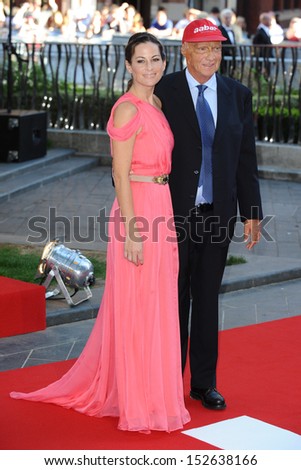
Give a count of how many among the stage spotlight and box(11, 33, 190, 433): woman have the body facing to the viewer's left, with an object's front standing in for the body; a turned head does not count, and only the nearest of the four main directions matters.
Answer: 1

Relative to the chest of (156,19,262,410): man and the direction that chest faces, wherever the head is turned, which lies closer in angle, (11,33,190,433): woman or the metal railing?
the woman

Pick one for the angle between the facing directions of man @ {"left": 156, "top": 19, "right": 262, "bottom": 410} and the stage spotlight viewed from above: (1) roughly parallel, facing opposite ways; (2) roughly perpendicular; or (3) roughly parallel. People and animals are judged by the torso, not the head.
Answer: roughly perpendicular

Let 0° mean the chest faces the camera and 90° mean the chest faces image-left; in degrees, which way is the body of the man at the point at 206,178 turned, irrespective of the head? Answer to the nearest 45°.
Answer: approximately 0°

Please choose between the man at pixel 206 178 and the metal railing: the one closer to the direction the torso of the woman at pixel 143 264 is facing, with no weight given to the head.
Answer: the man

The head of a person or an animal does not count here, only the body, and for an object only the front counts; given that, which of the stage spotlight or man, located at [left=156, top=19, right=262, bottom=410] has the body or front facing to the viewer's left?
the stage spotlight

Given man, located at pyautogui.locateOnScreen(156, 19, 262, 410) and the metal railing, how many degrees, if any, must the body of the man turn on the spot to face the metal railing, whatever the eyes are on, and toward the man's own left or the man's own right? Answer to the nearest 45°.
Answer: approximately 180°

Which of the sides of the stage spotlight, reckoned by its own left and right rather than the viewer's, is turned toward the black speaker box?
right

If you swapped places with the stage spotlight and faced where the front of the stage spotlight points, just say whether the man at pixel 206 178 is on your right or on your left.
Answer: on your left

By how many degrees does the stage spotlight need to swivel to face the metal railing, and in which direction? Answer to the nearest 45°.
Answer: approximately 90° to its right

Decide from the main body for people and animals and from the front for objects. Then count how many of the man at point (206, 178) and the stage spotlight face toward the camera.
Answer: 1

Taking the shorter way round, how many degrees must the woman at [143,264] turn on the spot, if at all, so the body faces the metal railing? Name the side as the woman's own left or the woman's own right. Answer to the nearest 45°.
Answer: approximately 135° to the woman's own left

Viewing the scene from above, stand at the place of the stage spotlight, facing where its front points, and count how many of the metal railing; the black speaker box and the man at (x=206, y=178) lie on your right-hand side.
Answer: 2

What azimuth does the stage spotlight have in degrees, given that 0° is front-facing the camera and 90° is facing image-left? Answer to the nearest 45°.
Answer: approximately 90°

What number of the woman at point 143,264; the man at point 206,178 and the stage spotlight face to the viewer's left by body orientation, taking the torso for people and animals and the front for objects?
1

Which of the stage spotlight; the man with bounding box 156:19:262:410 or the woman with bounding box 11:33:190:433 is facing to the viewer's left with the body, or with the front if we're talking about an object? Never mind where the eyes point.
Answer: the stage spotlight
